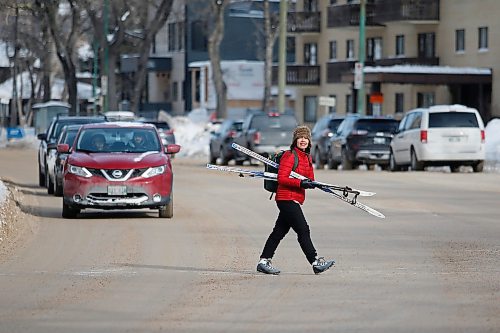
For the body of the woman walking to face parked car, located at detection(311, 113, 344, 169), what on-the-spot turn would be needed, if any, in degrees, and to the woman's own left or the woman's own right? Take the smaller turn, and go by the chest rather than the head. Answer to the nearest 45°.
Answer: approximately 90° to the woman's own left

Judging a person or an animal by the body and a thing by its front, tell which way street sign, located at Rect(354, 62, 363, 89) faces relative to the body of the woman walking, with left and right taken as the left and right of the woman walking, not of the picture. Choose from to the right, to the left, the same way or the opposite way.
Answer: to the right

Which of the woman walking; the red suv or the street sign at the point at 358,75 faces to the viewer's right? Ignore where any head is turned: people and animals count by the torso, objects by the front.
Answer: the woman walking

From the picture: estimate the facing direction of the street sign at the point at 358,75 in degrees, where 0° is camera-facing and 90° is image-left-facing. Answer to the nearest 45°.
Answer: approximately 0°

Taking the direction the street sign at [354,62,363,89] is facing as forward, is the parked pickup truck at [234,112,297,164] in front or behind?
in front

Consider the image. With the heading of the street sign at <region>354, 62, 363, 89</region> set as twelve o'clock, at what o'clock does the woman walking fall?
The woman walking is roughly at 12 o'clock from the street sign.

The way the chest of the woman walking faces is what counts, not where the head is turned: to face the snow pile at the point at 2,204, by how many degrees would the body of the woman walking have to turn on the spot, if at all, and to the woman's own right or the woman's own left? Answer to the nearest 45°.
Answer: approximately 135° to the woman's own left

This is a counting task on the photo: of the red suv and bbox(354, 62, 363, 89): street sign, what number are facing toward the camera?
2

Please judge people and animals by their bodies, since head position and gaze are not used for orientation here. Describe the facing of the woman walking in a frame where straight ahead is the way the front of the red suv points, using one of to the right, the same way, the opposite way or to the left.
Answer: to the left

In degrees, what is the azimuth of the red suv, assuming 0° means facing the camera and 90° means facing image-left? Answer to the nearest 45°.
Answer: approximately 0°

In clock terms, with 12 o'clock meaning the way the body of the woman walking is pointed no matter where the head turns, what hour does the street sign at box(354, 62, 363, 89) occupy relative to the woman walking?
The street sign is roughly at 9 o'clock from the woman walking.

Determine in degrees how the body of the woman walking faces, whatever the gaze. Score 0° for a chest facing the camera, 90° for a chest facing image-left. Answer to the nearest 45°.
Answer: approximately 270°
